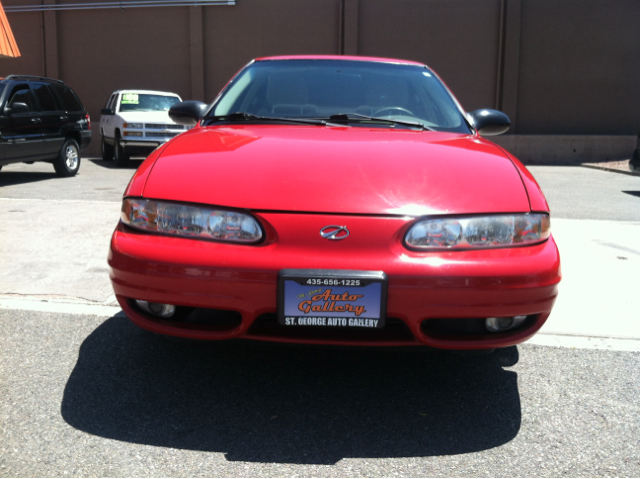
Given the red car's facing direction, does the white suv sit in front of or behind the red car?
behind

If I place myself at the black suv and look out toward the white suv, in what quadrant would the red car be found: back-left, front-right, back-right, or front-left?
back-right

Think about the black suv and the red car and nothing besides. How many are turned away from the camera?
0

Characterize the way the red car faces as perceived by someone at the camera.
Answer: facing the viewer

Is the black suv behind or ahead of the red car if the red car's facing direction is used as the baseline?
behind
